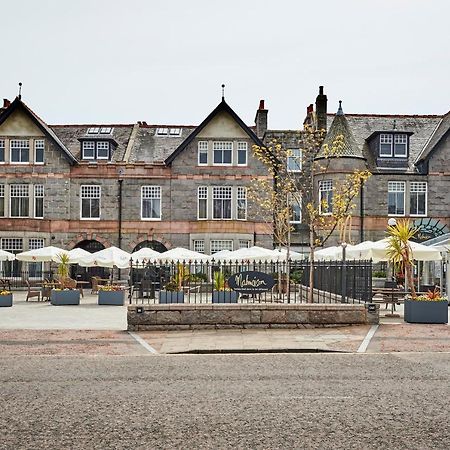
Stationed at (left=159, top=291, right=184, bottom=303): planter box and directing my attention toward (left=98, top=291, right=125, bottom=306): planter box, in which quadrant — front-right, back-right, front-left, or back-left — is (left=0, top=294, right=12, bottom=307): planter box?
front-left

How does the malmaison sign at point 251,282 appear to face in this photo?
toward the camera

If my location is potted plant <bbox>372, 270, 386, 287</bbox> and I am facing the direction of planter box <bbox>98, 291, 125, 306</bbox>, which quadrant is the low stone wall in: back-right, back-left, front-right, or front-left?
front-left

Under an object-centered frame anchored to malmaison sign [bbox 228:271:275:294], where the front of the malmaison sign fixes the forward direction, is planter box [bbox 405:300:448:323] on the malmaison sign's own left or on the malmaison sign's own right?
on the malmaison sign's own left

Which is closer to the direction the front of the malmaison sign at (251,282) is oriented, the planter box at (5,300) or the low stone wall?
the low stone wall
